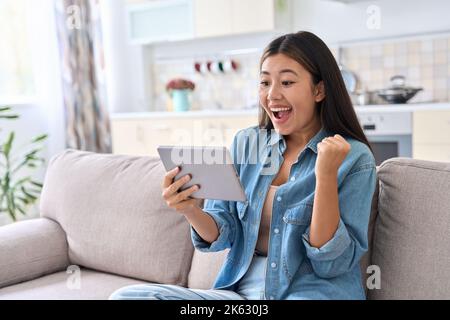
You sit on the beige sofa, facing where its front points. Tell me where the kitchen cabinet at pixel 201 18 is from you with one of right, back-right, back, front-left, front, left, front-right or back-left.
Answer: back-right

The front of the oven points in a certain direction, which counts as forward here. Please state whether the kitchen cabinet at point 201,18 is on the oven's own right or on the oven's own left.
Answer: on the oven's own right

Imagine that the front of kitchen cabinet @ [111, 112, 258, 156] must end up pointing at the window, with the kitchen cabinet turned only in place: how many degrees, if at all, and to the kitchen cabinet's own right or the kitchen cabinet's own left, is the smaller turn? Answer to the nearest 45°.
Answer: approximately 90° to the kitchen cabinet's own right

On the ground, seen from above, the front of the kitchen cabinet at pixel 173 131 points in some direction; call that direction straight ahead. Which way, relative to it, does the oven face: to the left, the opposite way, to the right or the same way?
the same way

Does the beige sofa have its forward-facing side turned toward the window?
no

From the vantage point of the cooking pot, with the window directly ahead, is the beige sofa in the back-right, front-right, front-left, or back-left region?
front-left

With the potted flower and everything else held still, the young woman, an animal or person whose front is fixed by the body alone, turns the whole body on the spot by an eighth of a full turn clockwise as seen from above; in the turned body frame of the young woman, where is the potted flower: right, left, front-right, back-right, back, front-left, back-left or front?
right

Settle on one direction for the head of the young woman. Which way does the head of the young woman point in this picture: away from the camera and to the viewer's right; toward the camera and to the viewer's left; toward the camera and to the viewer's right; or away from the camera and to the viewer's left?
toward the camera and to the viewer's left

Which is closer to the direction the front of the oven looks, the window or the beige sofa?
the beige sofa

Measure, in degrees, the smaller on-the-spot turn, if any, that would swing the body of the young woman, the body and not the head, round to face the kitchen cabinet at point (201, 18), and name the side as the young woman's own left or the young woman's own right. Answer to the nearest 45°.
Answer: approximately 135° to the young woman's own right

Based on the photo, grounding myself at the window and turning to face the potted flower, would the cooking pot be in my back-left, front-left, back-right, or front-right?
front-right

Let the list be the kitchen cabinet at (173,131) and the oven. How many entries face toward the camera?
2

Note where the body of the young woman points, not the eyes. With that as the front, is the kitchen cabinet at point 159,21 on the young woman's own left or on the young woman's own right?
on the young woman's own right

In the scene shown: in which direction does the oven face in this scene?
toward the camera

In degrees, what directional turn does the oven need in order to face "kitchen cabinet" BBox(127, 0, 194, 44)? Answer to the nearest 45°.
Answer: approximately 135° to its right

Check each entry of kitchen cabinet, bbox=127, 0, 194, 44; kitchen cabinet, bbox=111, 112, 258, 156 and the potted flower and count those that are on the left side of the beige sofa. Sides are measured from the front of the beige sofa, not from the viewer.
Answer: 0

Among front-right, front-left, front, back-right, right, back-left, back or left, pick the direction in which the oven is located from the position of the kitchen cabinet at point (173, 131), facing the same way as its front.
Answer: front-left

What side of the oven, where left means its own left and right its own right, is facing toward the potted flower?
right

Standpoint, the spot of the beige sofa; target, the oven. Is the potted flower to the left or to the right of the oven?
left

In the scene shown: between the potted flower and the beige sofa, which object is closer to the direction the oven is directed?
the beige sofa

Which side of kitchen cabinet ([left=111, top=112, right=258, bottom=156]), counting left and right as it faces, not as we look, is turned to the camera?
front

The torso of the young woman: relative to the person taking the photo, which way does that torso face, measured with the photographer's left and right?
facing the viewer and to the left of the viewer

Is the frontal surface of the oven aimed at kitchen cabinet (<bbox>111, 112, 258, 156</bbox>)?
no
